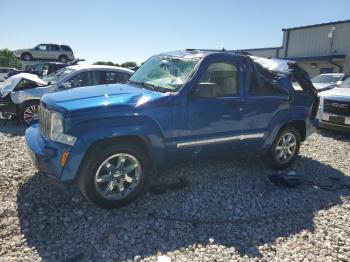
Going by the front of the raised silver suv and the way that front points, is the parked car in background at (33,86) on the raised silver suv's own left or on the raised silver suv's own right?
on the raised silver suv's own left

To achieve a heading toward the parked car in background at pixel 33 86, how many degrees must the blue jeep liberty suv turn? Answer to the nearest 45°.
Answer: approximately 90° to its right

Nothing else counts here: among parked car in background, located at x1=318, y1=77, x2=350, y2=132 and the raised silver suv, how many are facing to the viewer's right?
0

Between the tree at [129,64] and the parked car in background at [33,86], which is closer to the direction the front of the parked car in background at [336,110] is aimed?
the parked car in background

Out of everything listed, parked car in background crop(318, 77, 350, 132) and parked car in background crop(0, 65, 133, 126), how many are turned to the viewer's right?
0

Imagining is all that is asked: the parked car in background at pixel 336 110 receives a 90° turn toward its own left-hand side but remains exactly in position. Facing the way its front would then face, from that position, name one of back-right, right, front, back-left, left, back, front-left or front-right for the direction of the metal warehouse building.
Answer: back-left

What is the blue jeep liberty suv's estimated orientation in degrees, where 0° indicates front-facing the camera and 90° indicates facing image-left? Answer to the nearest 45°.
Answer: approximately 45°

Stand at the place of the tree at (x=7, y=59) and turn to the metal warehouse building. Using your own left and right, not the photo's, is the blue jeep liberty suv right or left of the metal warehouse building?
right

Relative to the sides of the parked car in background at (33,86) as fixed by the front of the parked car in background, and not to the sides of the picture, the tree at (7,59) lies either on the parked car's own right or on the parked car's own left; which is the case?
on the parked car's own right

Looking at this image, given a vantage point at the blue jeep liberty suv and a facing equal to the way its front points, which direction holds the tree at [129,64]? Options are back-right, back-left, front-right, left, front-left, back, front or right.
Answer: back-right

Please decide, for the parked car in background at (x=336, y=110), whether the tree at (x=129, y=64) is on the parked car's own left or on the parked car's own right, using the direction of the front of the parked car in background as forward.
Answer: on the parked car's own right

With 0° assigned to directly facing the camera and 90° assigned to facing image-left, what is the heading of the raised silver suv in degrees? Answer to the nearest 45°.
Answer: approximately 90°

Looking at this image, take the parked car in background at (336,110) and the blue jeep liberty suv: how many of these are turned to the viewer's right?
0

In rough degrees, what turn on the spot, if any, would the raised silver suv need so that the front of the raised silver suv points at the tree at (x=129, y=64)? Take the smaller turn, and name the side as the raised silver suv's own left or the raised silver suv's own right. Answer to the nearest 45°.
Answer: approximately 135° to the raised silver suv's own right
